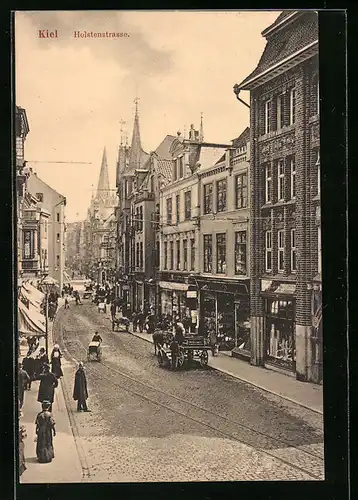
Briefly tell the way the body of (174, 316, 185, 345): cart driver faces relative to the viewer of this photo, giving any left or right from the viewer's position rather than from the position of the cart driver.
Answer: facing away from the viewer and to the left of the viewer
